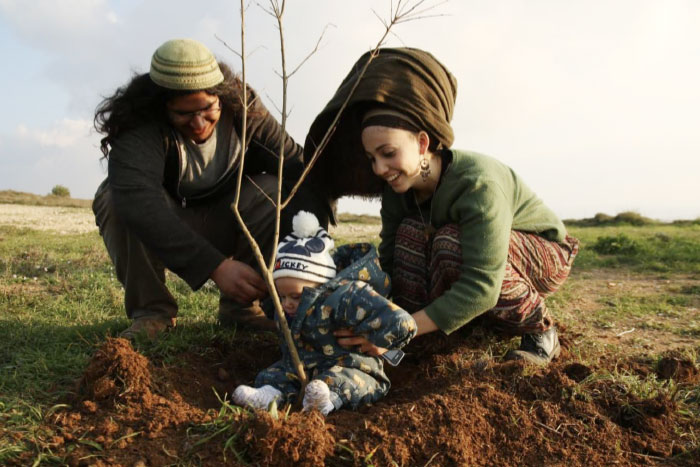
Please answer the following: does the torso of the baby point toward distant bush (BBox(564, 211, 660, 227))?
no

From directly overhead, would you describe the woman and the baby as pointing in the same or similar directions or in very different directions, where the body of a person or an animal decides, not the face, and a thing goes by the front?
same or similar directions

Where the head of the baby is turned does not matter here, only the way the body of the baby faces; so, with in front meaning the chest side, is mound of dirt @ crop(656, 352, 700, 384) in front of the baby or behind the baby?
behind

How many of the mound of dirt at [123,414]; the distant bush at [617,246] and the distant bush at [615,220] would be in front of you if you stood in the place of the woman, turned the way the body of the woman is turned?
1

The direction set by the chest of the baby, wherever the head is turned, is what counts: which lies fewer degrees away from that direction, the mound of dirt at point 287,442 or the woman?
the mound of dirt

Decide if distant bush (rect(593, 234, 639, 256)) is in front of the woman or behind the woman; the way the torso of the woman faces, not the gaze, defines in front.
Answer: behind

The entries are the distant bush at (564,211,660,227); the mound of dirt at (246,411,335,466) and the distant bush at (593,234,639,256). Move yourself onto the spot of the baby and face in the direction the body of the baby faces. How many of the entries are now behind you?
2

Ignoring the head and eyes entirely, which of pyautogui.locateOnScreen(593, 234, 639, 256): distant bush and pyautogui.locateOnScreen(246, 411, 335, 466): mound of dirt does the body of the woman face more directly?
the mound of dirt

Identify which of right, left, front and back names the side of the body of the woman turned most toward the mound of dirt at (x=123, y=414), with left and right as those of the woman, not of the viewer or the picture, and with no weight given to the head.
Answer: front

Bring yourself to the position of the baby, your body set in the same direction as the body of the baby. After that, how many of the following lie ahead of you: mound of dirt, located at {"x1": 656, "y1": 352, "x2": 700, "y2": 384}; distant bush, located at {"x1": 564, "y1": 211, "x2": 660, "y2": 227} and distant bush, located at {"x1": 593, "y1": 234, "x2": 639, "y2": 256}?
0

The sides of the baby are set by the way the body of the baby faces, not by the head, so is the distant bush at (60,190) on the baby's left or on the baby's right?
on the baby's right

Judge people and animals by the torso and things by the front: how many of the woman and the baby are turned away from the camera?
0

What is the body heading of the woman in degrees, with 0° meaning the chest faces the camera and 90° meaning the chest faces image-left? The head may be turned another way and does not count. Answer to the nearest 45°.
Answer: approximately 45°

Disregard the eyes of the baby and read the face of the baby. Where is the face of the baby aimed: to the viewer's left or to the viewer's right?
to the viewer's left

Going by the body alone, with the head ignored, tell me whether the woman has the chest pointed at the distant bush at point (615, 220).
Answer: no

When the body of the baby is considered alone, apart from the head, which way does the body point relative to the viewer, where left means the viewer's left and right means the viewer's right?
facing the viewer and to the left of the viewer
